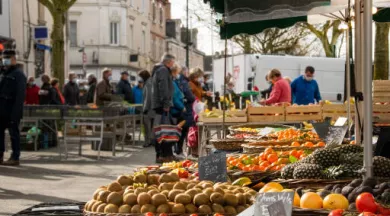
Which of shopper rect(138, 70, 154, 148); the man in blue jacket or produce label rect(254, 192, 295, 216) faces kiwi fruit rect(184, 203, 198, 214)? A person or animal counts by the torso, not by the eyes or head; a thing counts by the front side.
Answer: the man in blue jacket

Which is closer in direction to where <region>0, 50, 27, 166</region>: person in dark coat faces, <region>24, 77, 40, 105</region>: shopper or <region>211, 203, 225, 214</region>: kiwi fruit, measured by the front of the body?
the kiwi fruit

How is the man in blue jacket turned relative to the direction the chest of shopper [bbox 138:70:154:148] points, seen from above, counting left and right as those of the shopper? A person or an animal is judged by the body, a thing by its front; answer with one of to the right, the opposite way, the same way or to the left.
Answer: to the left

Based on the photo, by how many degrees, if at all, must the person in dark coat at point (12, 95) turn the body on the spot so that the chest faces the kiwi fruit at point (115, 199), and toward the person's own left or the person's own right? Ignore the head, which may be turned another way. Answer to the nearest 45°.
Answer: approximately 45° to the person's own left

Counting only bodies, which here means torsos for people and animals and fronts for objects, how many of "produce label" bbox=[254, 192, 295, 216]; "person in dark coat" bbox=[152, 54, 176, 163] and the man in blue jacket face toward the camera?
2

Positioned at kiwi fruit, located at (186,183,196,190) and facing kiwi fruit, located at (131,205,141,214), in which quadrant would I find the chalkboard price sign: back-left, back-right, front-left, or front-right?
back-right

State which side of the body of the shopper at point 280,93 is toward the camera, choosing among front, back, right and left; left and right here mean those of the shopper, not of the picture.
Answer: left

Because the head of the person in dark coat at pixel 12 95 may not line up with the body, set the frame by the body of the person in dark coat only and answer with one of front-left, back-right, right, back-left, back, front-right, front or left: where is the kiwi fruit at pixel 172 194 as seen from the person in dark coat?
front-left

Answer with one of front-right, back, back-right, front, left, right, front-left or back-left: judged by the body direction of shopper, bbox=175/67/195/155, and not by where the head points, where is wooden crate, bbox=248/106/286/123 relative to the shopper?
front-right

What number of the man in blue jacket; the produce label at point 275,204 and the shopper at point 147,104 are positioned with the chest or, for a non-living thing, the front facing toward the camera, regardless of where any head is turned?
2
